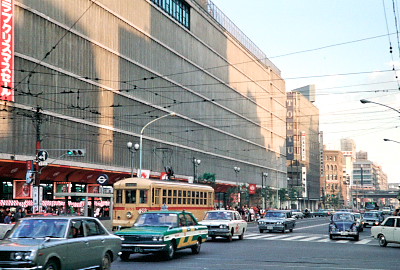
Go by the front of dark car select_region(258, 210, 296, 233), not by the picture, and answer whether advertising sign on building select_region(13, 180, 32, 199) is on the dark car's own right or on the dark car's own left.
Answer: on the dark car's own right

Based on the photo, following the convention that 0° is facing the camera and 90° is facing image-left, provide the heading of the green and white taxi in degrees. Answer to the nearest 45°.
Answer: approximately 45°

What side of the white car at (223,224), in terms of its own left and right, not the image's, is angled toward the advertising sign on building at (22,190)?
right

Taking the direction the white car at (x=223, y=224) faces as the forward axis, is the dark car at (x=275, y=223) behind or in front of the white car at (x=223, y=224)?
behind

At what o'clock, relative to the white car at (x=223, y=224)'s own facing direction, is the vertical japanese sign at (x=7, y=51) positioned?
The vertical japanese sign is roughly at 3 o'clock from the white car.

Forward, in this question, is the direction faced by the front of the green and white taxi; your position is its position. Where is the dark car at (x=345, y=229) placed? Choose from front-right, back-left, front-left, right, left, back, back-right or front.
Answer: back

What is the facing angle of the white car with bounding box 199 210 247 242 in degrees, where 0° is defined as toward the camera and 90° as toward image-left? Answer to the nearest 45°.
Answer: approximately 45°

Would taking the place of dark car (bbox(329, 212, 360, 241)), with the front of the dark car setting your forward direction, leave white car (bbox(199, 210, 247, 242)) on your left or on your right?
on your right
